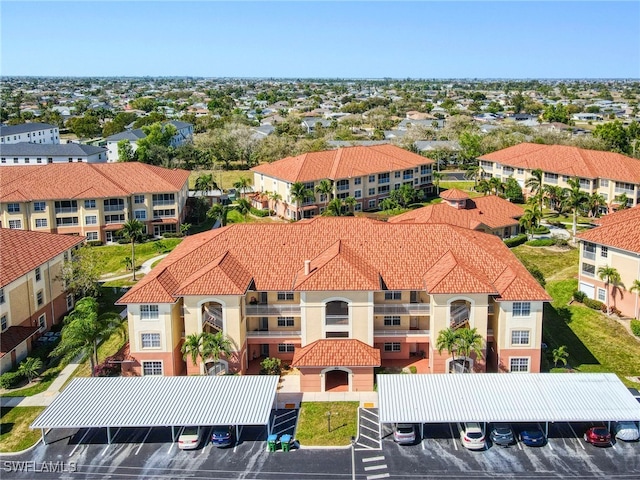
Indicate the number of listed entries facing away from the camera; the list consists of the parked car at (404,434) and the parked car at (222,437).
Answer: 2

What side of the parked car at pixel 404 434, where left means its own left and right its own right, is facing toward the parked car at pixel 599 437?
right

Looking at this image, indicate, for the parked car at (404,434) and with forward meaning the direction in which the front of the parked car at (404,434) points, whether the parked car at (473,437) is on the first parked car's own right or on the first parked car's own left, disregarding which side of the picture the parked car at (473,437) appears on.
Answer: on the first parked car's own right

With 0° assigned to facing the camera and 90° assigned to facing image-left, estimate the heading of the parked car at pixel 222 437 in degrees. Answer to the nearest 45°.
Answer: approximately 180°

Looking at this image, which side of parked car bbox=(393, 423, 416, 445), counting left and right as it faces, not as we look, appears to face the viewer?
back

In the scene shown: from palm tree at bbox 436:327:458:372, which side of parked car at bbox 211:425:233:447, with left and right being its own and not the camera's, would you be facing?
right

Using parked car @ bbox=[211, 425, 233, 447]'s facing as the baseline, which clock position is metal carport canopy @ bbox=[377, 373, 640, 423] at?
The metal carport canopy is roughly at 3 o'clock from the parked car.
